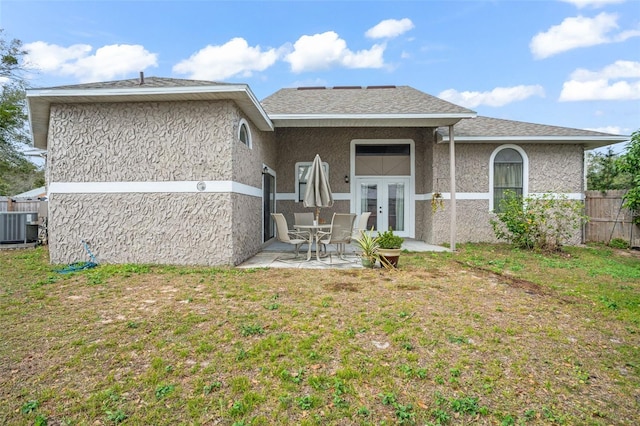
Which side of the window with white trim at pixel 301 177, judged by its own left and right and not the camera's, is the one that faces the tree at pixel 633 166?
left

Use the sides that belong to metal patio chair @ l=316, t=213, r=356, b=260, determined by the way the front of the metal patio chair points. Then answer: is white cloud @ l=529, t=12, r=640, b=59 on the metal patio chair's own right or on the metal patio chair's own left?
on the metal patio chair's own right

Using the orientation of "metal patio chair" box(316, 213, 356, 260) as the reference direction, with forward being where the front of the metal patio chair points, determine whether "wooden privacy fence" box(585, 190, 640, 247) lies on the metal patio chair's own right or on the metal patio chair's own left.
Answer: on the metal patio chair's own right

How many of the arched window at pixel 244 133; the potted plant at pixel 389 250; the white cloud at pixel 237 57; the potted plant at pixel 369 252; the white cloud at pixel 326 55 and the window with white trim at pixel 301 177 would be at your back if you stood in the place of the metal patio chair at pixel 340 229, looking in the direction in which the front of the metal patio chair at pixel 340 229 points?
2

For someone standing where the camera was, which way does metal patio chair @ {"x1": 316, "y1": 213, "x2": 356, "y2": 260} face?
facing away from the viewer and to the left of the viewer

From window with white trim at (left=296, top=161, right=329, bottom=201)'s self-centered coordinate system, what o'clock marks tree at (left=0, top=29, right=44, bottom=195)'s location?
The tree is roughly at 4 o'clock from the window with white trim.

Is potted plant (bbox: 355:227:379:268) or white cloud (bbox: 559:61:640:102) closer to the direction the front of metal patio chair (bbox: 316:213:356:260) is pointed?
the white cloud

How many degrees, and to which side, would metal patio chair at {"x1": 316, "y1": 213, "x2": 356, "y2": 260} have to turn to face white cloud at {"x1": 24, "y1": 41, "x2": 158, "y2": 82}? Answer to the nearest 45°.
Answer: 0° — it already faces it

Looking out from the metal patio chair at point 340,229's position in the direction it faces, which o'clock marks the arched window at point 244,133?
The arched window is roughly at 11 o'clock from the metal patio chair.

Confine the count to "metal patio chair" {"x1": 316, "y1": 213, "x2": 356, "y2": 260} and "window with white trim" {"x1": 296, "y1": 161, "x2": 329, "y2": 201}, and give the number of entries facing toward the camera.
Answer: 1

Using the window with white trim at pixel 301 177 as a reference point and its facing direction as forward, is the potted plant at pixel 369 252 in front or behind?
in front

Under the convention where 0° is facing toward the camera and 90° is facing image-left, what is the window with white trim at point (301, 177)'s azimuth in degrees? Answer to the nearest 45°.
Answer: approximately 0°

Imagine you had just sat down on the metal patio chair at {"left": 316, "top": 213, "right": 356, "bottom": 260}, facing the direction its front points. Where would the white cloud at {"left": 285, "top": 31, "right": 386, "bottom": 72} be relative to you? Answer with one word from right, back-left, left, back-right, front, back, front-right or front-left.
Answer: front-right

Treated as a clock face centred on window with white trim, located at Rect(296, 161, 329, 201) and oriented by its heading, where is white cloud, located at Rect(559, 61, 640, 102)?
The white cloud is roughly at 8 o'clock from the window with white trim.

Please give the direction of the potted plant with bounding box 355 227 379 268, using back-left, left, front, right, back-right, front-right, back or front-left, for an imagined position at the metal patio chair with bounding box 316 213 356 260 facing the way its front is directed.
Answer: back
